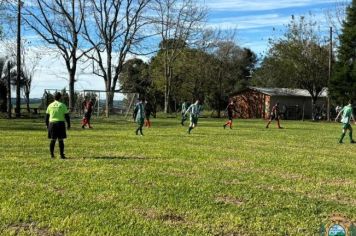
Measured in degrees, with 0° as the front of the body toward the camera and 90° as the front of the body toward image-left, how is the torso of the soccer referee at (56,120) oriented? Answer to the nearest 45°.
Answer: approximately 180°
